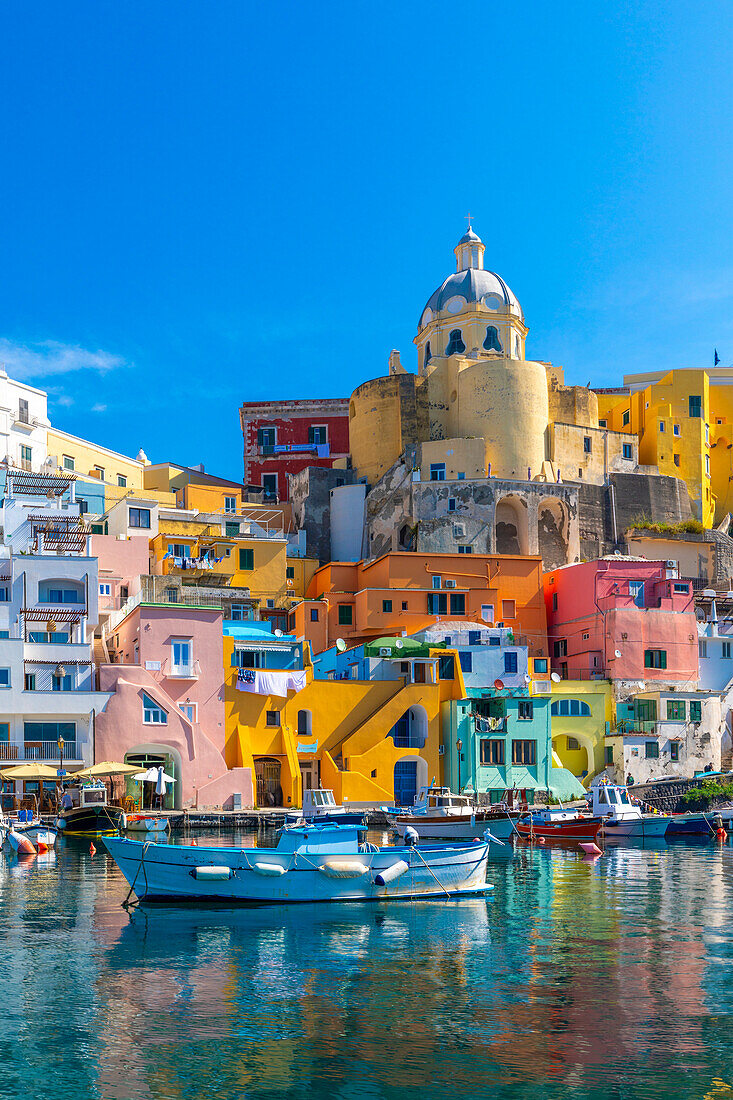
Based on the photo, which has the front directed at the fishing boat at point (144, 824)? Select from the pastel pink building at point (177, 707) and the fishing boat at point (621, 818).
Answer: the pastel pink building

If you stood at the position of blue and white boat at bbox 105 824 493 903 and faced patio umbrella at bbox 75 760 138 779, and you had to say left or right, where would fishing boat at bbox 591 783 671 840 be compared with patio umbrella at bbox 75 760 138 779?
right

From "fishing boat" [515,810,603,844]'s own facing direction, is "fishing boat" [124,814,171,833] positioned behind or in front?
behind

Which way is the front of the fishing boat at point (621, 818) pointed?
to the viewer's right

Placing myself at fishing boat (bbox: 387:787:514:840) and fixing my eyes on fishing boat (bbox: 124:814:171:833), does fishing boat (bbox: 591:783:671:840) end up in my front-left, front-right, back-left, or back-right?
back-right

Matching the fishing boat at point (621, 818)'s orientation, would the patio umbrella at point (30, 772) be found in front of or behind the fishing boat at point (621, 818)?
behind

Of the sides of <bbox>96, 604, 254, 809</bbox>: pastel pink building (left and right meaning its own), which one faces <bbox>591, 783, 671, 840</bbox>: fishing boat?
left

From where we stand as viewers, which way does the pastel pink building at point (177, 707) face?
facing the viewer

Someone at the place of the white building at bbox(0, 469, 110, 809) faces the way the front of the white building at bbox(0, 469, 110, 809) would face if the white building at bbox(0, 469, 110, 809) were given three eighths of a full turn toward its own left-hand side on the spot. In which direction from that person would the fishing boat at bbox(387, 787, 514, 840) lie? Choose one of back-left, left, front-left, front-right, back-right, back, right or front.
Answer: right

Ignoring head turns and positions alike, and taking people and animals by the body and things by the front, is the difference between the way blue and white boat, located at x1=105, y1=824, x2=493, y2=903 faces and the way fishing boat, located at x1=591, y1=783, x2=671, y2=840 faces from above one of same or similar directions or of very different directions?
very different directions

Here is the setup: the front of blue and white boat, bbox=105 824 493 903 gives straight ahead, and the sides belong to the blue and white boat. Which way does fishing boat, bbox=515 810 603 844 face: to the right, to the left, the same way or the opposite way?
the opposite way

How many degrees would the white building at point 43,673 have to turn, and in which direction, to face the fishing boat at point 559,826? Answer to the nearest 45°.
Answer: approximately 45° to its left

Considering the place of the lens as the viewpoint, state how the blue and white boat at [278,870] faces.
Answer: facing to the left of the viewer

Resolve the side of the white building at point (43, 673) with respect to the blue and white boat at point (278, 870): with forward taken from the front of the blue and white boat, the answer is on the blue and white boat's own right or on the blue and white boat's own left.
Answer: on the blue and white boat's own right

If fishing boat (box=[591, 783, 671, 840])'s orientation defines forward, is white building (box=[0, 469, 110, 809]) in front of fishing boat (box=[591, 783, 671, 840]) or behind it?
behind
